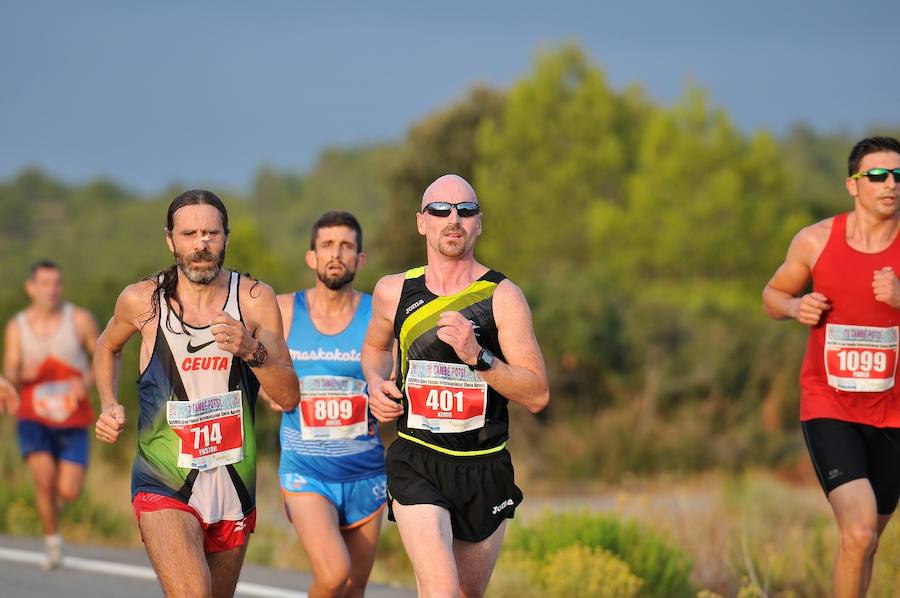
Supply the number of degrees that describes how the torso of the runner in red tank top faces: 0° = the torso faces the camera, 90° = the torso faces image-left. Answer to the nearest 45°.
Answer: approximately 315°

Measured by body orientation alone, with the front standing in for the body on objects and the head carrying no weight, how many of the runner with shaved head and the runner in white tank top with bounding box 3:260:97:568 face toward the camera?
2

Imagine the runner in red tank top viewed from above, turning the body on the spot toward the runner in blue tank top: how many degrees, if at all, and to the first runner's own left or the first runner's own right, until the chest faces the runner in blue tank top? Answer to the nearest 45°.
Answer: approximately 135° to the first runner's own right

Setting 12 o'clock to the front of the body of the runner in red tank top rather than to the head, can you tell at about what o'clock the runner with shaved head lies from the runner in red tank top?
The runner with shaved head is roughly at 3 o'clock from the runner in red tank top.

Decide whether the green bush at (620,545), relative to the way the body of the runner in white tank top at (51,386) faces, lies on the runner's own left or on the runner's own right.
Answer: on the runner's own left
